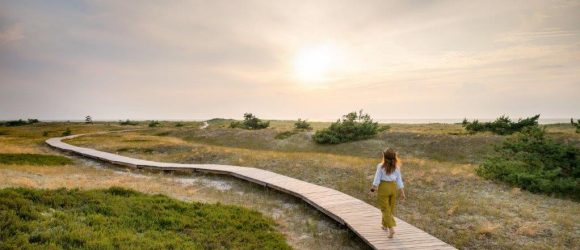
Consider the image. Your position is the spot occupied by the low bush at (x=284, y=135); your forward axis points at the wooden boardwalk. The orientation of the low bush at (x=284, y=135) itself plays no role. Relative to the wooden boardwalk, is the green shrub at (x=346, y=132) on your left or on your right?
left

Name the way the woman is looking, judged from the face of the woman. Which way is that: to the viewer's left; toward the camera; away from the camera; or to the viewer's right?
away from the camera

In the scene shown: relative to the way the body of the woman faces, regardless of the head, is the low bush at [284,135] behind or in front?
in front

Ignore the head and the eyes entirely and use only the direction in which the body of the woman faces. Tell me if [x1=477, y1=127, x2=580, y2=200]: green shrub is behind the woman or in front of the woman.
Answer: in front

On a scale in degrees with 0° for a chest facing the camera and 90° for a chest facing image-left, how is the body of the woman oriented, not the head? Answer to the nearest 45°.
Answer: approximately 180°
